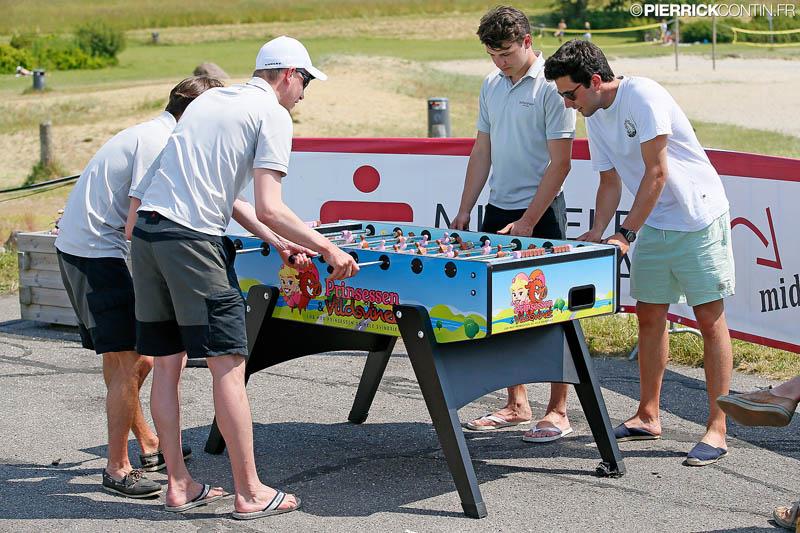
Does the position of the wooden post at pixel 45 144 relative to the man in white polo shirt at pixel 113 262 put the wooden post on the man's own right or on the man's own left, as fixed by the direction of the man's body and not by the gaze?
on the man's own left

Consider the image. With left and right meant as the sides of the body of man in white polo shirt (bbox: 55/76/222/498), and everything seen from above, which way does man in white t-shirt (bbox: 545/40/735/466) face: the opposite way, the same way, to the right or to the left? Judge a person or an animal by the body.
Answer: the opposite way

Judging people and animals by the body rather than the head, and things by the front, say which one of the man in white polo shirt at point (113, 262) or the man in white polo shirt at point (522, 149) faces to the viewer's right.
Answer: the man in white polo shirt at point (113, 262)

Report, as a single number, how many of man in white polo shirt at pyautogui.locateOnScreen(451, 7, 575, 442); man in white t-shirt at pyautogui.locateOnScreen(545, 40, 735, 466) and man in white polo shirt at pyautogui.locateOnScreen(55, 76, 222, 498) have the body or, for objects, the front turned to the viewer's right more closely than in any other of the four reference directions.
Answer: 1

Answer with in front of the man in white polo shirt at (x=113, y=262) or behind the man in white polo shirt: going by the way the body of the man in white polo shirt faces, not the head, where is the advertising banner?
in front

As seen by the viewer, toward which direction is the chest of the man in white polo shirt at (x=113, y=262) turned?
to the viewer's right

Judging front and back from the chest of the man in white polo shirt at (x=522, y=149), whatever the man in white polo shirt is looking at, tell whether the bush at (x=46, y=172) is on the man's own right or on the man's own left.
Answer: on the man's own right

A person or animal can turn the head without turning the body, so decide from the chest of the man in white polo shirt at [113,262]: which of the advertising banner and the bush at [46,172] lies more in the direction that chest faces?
the advertising banner

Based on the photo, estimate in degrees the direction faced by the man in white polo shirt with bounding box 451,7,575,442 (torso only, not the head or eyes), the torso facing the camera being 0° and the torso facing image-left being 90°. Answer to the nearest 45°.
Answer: approximately 45°

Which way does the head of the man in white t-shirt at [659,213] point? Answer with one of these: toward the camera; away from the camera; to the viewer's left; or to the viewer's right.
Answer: to the viewer's left

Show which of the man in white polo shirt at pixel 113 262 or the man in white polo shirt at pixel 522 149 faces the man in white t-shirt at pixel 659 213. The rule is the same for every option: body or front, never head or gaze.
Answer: the man in white polo shirt at pixel 113 262
